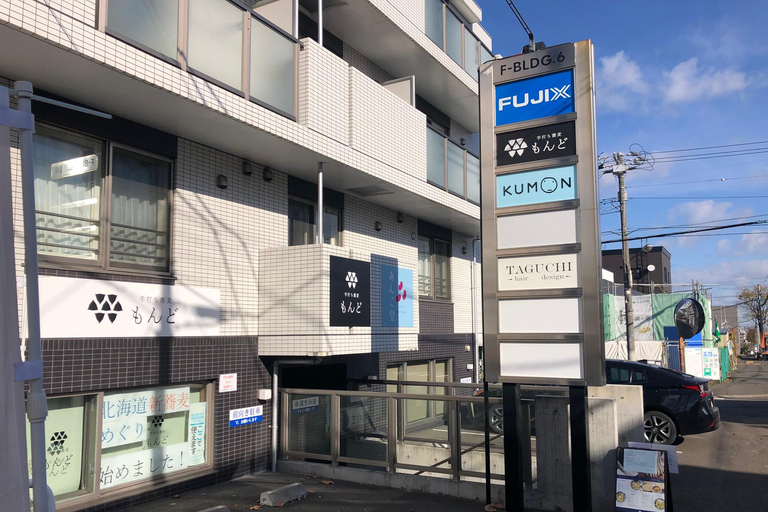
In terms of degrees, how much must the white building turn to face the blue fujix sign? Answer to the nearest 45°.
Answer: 0° — it already faces it

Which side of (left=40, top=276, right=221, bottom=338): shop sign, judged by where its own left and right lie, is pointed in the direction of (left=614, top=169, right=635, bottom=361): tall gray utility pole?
left

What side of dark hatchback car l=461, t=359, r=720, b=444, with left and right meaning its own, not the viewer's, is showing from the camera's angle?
left

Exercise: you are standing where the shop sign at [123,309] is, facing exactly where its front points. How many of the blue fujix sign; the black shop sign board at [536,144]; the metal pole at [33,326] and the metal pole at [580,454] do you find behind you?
0

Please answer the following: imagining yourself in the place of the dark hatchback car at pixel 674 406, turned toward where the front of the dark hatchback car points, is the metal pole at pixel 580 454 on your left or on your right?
on your left

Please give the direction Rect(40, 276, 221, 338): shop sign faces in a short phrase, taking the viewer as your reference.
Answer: facing the viewer and to the right of the viewer

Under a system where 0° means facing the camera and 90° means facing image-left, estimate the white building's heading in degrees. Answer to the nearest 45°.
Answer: approximately 315°

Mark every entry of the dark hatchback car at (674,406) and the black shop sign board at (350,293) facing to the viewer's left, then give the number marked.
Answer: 1

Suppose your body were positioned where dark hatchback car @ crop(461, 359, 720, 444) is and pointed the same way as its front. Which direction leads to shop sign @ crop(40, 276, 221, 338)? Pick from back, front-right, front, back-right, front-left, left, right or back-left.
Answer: front-left

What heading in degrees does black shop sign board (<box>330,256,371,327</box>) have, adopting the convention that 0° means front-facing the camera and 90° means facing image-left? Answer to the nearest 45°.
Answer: approximately 315°

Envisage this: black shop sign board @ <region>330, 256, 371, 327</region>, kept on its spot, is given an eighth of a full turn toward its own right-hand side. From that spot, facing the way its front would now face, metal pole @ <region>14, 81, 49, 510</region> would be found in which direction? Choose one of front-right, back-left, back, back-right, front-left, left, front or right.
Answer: front

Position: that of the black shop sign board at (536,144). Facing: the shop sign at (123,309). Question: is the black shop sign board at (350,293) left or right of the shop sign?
right

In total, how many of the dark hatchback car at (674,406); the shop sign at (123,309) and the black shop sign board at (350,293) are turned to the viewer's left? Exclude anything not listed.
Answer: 1

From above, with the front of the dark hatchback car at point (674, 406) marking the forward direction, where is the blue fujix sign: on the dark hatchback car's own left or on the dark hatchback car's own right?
on the dark hatchback car's own left

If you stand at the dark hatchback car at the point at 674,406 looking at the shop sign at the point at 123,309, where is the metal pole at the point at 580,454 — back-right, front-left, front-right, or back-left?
front-left

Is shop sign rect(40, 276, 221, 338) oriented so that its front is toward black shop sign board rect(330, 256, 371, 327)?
no

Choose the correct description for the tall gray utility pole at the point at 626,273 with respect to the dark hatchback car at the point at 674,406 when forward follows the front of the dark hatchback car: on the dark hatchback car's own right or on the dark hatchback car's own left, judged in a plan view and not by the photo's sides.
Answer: on the dark hatchback car's own right

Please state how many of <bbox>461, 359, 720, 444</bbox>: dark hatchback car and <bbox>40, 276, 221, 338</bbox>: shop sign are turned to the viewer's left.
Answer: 1
